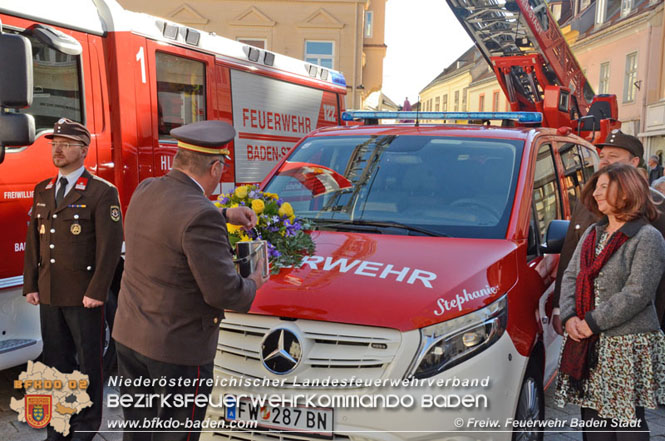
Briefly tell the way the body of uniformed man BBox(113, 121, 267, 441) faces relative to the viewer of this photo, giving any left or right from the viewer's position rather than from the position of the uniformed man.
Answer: facing away from the viewer and to the right of the viewer

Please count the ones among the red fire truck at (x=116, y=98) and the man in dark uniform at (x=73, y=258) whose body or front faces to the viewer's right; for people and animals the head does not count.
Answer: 0

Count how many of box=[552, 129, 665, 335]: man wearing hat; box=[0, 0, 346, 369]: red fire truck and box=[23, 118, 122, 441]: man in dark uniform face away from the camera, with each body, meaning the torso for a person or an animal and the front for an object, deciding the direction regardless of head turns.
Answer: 0

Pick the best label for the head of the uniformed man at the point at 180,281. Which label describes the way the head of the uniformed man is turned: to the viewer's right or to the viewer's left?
to the viewer's right

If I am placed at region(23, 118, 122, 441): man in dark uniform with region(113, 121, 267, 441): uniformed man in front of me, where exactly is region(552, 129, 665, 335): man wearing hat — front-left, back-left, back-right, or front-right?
front-left

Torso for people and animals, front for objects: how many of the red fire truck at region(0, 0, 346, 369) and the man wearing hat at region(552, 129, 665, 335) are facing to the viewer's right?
0

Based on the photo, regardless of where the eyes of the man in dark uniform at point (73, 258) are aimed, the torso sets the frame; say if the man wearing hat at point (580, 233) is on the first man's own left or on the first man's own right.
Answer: on the first man's own left

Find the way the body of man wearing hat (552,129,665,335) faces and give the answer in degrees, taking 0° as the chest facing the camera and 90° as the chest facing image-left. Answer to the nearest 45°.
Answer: approximately 45°

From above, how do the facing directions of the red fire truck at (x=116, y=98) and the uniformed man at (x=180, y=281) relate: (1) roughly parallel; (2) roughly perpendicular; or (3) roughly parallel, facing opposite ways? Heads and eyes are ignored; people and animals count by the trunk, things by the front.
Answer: roughly parallel, facing opposite ways

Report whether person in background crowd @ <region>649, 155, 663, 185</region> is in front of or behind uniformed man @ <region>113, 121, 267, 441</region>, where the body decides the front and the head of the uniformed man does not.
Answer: in front

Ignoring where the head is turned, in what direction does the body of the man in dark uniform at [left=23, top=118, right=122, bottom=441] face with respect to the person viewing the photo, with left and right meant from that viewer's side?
facing the viewer and to the left of the viewer

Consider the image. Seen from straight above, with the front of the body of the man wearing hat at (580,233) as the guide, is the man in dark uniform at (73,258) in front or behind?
in front

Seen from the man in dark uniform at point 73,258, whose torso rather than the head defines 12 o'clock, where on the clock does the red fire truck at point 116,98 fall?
The red fire truck is roughly at 5 o'clock from the man in dark uniform.

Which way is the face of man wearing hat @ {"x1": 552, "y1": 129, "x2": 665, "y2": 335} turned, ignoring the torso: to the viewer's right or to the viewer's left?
to the viewer's left
